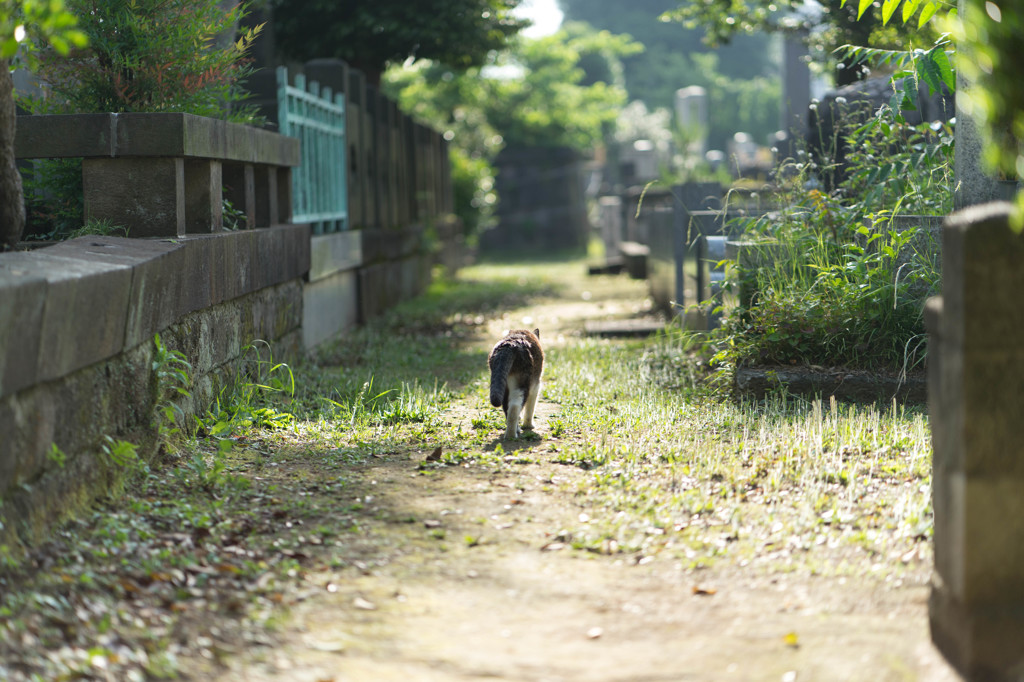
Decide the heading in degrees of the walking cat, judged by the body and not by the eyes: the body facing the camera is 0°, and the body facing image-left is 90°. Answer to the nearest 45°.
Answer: approximately 180°

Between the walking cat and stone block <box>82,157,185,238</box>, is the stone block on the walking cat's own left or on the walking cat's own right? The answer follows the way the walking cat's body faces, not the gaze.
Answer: on the walking cat's own left

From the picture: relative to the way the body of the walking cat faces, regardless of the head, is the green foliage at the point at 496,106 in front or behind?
in front

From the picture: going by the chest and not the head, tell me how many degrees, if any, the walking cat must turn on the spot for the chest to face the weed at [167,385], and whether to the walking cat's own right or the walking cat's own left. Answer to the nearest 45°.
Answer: approximately 135° to the walking cat's own left

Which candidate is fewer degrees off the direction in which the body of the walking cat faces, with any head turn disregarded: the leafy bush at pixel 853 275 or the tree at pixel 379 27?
the tree

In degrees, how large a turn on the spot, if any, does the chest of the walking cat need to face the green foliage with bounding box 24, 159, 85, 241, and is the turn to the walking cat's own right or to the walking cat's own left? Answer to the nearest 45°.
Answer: approximately 90° to the walking cat's own left

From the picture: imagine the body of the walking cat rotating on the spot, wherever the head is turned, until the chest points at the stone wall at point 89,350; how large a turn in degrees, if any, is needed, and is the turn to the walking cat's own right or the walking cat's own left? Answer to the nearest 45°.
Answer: approximately 135° to the walking cat's own left

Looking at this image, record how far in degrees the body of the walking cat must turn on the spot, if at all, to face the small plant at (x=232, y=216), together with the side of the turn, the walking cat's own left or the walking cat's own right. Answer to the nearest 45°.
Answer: approximately 45° to the walking cat's own left

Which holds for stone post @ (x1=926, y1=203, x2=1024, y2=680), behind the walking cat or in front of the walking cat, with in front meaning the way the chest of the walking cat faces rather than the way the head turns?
behind

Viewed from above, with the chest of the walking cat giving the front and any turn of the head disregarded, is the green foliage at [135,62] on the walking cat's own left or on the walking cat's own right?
on the walking cat's own left
